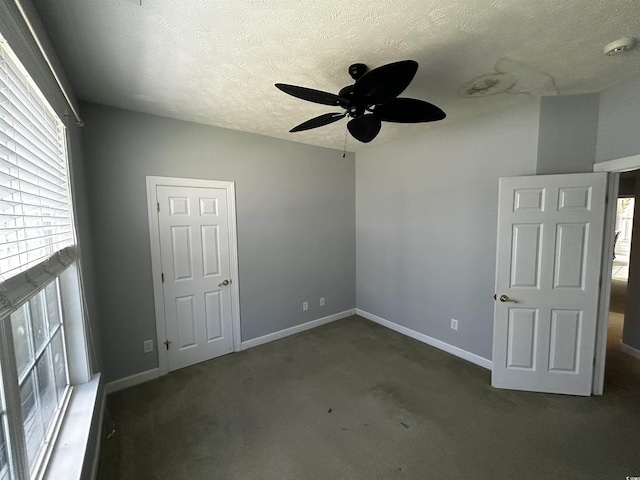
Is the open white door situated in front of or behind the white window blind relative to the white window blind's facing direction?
in front

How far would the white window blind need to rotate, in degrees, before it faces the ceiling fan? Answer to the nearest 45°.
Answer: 0° — it already faces it

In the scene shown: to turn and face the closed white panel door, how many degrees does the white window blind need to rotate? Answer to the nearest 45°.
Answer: approximately 90° to its left

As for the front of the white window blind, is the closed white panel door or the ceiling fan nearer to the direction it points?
the ceiling fan

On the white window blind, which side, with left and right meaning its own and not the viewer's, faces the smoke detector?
front

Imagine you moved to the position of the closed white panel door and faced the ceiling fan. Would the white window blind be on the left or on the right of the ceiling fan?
right
